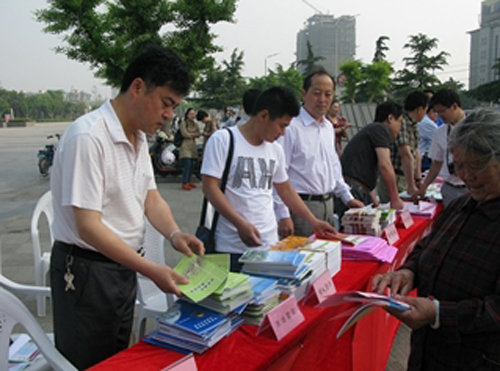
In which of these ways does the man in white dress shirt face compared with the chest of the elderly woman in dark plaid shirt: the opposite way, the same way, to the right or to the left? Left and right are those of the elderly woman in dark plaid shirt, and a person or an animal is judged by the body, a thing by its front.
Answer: to the left

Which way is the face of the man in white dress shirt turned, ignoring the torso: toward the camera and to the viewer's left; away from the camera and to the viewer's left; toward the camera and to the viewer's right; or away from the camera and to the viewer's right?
toward the camera and to the viewer's right

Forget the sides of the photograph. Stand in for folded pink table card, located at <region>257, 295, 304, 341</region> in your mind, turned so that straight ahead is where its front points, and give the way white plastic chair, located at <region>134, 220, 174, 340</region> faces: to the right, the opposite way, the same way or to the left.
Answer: the same way

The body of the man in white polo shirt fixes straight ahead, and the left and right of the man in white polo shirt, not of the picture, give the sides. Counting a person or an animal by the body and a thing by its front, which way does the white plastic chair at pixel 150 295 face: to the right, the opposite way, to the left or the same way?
the same way

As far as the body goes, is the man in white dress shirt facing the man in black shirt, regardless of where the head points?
no

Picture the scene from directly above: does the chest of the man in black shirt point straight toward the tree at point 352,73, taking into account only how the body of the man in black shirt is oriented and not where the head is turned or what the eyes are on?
no

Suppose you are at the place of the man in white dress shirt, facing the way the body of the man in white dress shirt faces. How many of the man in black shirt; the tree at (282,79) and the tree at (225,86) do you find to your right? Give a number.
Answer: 0

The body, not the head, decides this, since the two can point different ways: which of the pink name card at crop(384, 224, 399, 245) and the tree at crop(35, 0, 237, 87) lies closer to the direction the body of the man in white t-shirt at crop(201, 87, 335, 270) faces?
the pink name card

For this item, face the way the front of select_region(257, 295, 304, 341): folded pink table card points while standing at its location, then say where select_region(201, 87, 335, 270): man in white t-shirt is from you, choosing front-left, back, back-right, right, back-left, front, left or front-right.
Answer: back-left

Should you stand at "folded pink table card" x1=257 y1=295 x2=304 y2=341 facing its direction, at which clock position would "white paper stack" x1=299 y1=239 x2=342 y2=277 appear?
The white paper stack is roughly at 8 o'clock from the folded pink table card.

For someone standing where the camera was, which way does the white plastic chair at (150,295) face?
facing the viewer and to the right of the viewer

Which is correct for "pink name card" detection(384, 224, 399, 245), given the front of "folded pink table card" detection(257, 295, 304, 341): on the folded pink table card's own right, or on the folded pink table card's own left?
on the folded pink table card's own left

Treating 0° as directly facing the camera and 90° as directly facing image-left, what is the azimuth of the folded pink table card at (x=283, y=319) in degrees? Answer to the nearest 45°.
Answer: approximately 315°

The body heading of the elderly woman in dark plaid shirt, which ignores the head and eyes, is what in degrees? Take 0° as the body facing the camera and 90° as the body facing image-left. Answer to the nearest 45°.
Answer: approximately 45°

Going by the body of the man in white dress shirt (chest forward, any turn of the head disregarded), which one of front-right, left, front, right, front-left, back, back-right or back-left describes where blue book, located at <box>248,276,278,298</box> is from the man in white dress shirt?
front-right

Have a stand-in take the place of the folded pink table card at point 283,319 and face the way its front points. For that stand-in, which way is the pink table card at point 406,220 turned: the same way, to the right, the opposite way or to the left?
the same way
